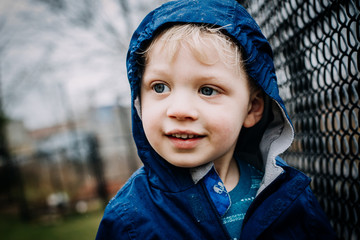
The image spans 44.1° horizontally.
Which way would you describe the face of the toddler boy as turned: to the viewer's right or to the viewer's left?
to the viewer's left

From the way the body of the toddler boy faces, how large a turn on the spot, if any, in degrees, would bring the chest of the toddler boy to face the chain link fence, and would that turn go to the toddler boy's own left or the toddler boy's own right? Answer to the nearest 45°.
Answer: approximately 135° to the toddler boy's own left

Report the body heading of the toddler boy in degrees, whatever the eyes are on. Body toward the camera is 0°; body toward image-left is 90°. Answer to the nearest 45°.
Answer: approximately 0°
